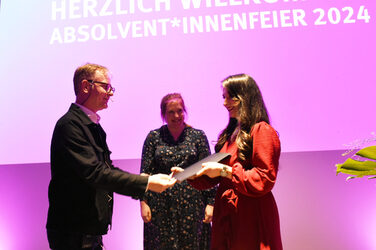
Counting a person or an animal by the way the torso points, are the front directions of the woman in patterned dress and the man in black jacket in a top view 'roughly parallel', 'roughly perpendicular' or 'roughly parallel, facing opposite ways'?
roughly perpendicular

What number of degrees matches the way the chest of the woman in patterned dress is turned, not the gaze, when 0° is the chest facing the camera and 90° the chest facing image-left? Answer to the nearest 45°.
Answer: approximately 0°

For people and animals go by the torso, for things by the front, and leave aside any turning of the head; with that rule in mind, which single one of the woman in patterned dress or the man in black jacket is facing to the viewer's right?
the man in black jacket

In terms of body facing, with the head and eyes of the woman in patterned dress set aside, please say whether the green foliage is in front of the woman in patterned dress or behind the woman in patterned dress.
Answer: in front

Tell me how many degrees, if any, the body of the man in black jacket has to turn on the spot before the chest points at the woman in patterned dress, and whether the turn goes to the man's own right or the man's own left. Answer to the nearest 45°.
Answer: approximately 45° to the man's own left

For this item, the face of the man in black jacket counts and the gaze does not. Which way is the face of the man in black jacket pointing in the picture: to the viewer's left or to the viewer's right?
to the viewer's right

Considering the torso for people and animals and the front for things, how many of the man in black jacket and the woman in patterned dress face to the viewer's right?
1

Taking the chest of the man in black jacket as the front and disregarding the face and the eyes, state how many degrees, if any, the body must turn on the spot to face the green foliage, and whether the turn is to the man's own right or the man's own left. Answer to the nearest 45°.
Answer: approximately 45° to the man's own right

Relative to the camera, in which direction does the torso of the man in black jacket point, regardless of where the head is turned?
to the viewer's right
